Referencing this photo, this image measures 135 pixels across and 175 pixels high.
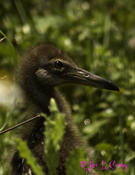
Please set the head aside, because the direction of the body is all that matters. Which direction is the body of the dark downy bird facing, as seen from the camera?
to the viewer's right
